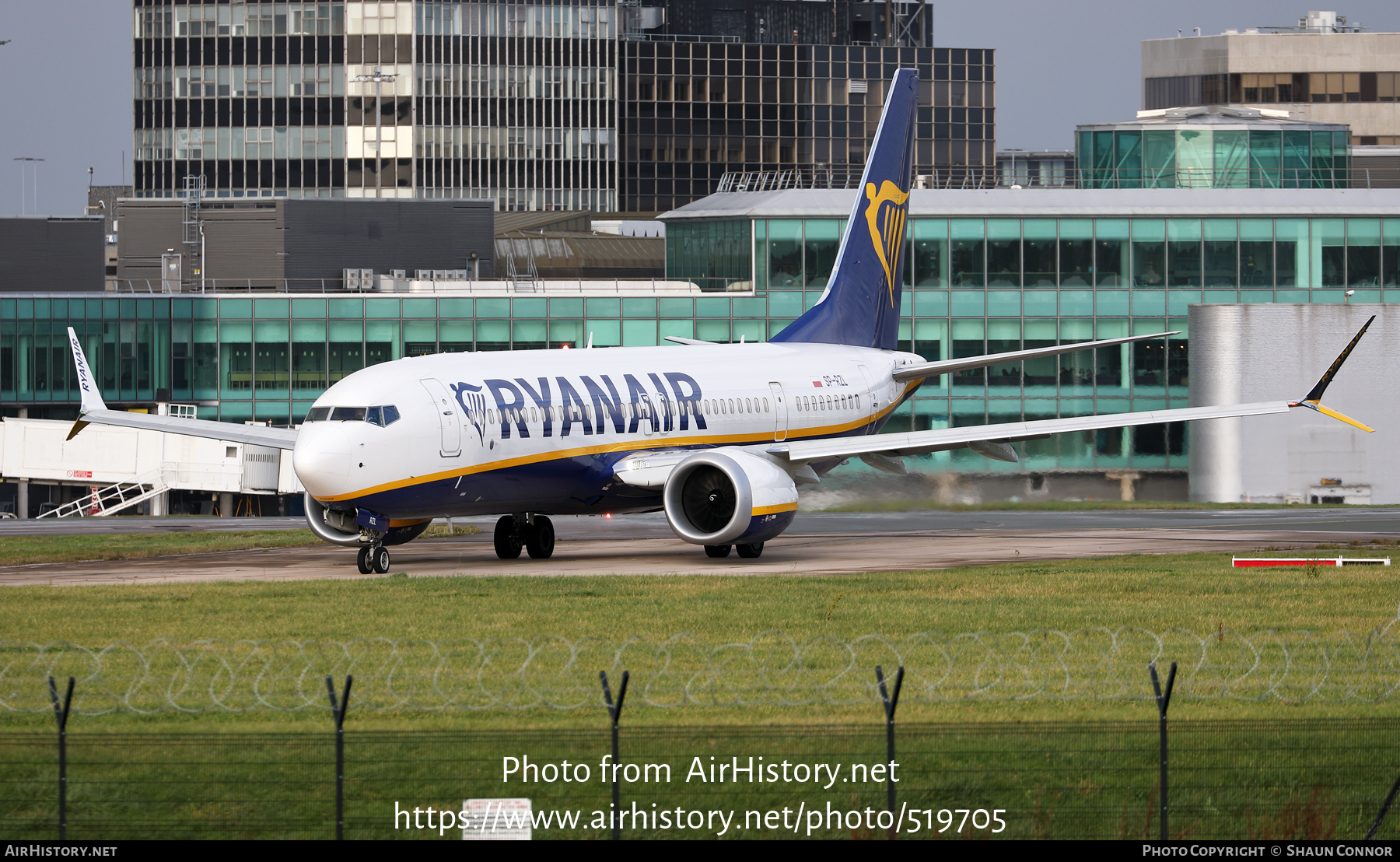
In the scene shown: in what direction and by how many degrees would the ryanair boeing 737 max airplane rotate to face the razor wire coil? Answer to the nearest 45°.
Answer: approximately 45° to its left

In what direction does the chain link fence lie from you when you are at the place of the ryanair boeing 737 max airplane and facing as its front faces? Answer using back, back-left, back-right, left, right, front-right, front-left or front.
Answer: front-left

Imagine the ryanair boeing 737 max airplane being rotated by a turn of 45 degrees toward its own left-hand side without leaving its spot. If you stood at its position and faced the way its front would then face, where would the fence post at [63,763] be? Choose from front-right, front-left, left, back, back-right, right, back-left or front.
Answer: front

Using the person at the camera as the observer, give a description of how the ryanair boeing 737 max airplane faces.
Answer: facing the viewer and to the left of the viewer
